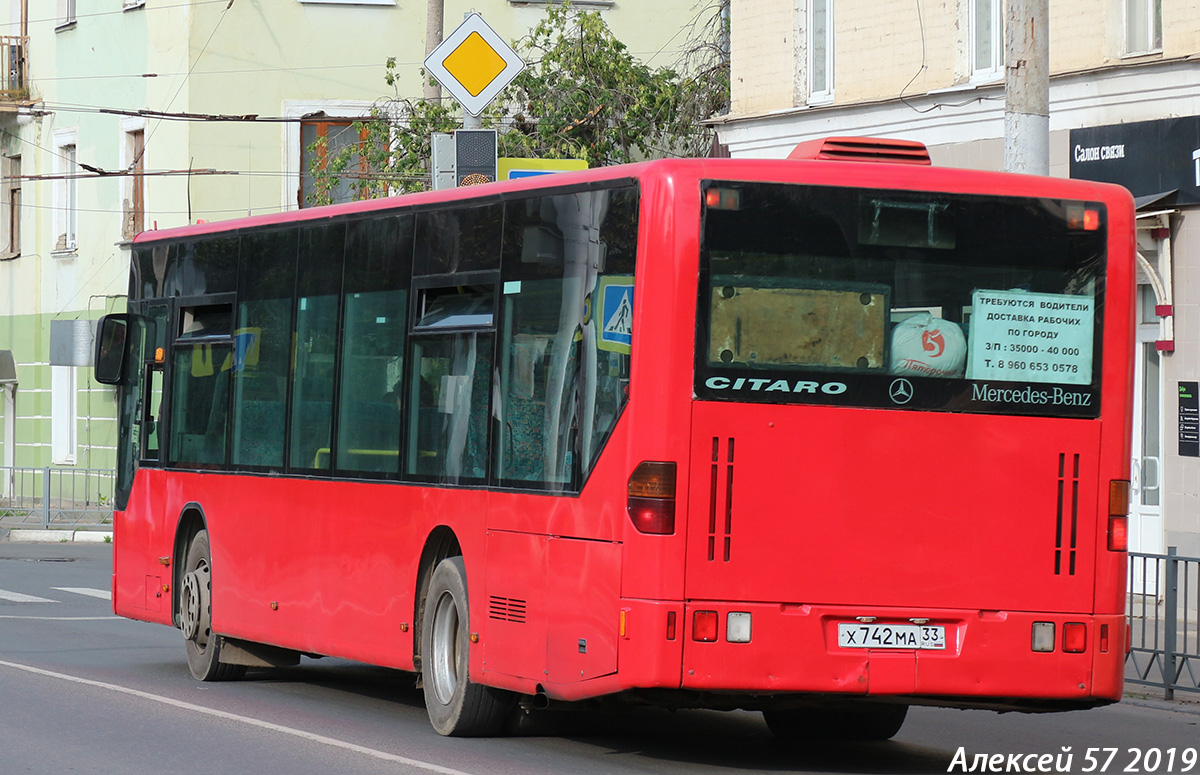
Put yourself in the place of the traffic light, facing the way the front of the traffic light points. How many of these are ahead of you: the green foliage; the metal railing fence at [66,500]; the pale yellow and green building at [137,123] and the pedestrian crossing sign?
1

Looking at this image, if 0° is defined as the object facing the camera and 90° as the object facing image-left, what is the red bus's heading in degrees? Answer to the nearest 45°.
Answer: approximately 135°

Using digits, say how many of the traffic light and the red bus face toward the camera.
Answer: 1

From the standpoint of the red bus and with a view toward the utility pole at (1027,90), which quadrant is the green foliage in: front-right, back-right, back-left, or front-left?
front-left

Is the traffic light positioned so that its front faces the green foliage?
no

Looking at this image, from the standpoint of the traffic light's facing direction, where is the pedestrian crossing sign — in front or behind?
in front

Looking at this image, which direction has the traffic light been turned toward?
toward the camera

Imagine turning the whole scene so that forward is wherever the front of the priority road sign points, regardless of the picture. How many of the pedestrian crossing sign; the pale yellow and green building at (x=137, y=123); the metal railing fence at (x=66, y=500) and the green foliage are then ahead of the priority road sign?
1

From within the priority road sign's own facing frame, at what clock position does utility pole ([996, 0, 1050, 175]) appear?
The utility pole is roughly at 10 o'clock from the priority road sign.

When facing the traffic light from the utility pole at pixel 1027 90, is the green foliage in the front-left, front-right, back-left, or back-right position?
front-right

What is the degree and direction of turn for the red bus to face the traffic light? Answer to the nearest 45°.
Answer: approximately 45° to its right

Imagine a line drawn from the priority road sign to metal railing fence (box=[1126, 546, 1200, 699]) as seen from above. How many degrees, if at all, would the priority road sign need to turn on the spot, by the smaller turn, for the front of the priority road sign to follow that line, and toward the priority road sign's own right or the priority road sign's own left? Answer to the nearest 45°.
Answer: approximately 45° to the priority road sign's own left

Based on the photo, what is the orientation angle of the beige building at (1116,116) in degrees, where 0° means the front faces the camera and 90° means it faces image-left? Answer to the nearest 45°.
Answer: approximately 45°

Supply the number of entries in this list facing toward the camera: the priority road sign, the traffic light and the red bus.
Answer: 2

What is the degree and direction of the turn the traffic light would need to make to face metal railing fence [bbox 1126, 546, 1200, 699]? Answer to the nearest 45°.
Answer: approximately 45° to its left

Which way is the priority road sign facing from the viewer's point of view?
toward the camera

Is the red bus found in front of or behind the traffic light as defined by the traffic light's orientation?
in front

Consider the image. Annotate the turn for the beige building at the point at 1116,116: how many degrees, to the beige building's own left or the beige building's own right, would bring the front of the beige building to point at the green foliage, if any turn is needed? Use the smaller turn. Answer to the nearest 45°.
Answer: approximately 90° to the beige building's own right
